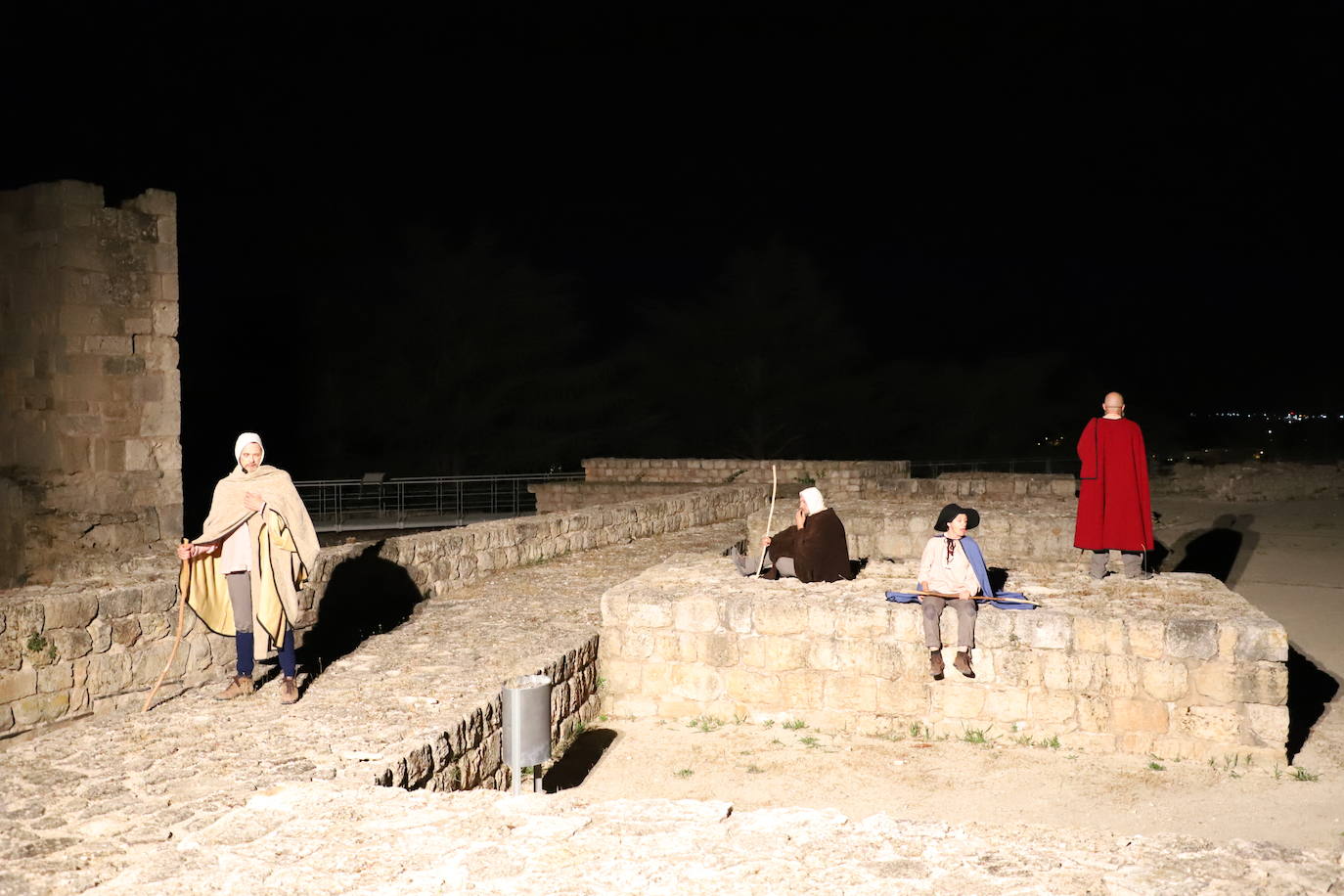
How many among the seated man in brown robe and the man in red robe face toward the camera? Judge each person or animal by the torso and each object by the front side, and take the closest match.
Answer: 0

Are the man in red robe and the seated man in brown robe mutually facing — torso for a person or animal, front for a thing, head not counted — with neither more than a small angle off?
no

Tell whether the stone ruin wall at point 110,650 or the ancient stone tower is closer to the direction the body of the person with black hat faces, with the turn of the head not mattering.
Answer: the stone ruin wall

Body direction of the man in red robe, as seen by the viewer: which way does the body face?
away from the camera

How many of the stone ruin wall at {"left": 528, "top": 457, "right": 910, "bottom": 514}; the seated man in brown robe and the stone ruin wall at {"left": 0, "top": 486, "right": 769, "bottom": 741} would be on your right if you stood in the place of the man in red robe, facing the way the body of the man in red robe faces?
0

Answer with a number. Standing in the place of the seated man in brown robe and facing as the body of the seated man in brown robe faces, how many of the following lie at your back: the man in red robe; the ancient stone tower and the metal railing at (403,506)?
1

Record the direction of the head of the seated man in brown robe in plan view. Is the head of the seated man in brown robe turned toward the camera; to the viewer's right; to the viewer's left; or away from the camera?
to the viewer's left

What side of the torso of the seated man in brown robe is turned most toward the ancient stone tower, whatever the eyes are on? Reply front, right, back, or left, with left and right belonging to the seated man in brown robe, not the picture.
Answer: front

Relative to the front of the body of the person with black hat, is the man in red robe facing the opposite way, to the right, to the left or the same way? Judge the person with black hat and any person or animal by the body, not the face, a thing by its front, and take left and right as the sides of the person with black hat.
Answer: the opposite way

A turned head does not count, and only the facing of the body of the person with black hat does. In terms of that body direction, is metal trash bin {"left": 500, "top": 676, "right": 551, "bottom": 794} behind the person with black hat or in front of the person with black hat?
in front

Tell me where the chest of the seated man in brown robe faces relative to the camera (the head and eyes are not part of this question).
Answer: to the viewer's left

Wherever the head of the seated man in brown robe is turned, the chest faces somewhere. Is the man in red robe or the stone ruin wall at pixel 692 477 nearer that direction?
the stone ruin wall

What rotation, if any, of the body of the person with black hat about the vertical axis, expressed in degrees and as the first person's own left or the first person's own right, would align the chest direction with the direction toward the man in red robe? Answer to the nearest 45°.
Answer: approximately 135° to the first person's own left

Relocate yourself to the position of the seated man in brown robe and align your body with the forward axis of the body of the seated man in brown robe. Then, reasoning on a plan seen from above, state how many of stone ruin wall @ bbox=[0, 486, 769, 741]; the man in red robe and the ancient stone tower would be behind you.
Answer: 1

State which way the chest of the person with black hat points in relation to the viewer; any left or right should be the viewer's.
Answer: facing the viewer

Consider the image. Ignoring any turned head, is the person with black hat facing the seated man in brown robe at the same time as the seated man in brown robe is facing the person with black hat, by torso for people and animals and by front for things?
no

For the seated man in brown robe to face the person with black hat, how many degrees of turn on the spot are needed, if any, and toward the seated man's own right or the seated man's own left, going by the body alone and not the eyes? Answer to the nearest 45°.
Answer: approximately 135° to the seated man's own left

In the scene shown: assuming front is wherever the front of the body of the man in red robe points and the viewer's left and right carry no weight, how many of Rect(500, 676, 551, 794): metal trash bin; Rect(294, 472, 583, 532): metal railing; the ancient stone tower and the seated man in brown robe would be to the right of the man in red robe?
0

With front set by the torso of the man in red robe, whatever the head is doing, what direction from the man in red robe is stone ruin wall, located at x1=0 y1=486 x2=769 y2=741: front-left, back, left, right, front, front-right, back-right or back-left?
back-left

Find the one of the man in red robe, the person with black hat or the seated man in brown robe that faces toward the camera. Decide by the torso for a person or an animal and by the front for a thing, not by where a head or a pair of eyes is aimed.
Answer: the person with black hat

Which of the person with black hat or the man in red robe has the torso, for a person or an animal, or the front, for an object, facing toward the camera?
the person with black hat
